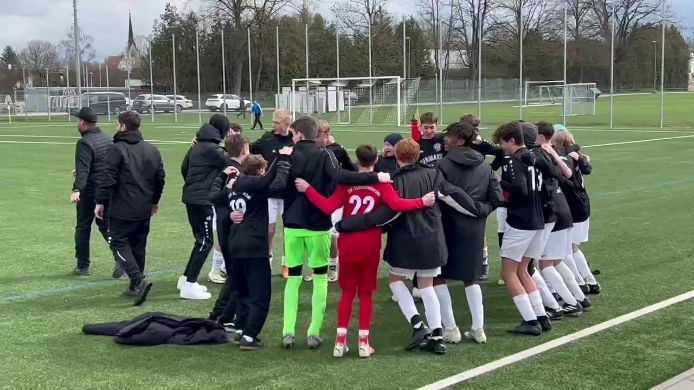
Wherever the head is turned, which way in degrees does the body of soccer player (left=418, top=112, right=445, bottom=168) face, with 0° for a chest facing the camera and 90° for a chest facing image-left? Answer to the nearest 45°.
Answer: approximately 0°

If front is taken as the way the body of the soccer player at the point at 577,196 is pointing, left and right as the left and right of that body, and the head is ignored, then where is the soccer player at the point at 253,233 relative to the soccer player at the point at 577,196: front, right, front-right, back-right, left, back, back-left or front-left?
front-left

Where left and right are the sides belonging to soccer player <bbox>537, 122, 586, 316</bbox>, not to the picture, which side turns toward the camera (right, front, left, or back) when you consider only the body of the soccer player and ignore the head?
left

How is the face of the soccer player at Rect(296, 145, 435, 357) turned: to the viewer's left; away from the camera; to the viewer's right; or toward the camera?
away from the camera

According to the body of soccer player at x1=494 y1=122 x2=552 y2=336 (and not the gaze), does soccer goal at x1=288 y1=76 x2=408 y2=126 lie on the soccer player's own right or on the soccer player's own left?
on the soccer player's own right

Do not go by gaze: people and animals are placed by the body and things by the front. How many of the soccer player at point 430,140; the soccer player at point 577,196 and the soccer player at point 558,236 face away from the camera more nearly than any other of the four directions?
0

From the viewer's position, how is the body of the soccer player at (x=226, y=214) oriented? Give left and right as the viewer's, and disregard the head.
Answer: facing away from the viewer and to the right of the viewer

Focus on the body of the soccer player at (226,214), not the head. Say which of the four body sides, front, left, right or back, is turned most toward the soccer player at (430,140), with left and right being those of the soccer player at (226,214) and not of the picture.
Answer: front

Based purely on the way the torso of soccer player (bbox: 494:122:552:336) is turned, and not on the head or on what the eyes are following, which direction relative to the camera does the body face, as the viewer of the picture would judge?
to the viewer's left

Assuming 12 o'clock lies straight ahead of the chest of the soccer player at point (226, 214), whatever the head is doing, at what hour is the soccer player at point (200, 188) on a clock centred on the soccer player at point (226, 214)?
the soccer player at point (200, 188) is roughly at 10 o'clock from the soccer player at point (226, 214).

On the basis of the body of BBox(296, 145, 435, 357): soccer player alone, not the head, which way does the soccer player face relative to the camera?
away from the camera

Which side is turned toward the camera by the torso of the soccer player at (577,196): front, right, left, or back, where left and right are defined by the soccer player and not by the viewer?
left

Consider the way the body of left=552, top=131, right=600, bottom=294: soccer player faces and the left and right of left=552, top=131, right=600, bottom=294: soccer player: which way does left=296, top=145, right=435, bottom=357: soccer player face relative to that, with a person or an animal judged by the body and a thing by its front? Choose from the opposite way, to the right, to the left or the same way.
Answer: to the right

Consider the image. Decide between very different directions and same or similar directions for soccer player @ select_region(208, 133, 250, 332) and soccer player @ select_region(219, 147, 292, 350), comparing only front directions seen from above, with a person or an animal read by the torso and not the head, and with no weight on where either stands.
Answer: same or similar directions

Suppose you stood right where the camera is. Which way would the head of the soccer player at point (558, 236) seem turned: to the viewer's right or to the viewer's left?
to the viewer's left

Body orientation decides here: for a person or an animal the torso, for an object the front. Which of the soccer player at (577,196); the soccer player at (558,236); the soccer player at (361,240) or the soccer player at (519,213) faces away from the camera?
the soccer player at (361,240)

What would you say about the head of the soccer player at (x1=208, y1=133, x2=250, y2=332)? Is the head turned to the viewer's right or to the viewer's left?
to the viewer's right
